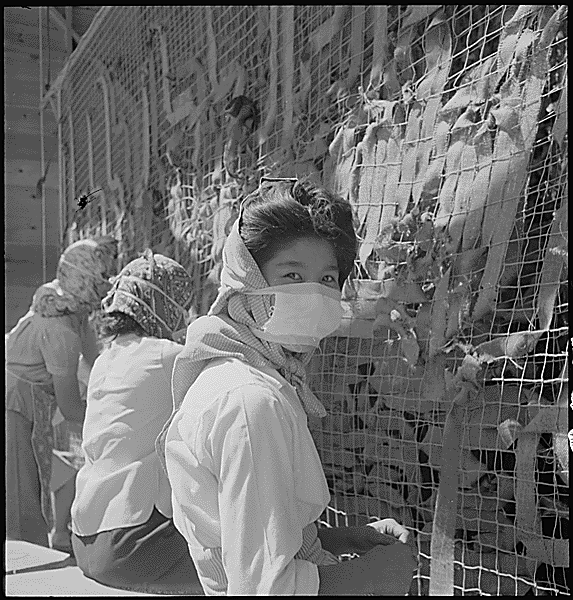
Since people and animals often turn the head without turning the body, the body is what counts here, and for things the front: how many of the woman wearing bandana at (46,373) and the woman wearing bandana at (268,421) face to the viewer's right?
2

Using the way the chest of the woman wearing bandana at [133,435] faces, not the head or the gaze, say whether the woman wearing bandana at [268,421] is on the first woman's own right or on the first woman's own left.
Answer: on the first woman's own right

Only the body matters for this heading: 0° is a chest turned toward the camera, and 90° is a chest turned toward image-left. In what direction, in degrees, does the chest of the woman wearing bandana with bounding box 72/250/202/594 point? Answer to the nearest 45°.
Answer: approximately 225°

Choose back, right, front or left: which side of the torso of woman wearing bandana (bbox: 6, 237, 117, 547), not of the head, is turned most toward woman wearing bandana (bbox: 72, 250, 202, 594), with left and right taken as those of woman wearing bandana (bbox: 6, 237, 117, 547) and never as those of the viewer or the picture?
right

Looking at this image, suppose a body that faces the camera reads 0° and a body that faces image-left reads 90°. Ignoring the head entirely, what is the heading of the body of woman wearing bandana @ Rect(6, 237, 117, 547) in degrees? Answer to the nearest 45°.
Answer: approximately 270°

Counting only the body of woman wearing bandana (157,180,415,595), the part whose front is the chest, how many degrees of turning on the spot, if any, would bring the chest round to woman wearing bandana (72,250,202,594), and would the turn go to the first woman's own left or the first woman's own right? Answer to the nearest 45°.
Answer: approximately 135° to the first woman's own left

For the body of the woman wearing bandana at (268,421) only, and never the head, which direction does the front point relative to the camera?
to the viewer's right

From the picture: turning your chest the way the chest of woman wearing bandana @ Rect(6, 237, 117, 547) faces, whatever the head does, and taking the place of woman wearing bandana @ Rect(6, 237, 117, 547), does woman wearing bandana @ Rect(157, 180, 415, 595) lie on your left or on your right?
on your right

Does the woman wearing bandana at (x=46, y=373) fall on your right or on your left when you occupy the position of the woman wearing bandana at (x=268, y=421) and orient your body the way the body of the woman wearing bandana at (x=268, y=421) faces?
on your left
